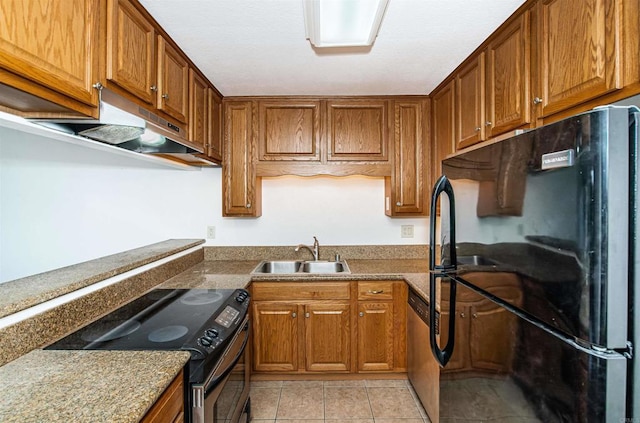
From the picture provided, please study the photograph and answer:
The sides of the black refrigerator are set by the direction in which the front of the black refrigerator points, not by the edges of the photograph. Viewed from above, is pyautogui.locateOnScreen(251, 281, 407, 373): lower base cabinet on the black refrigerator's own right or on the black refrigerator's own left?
on the black refrigerator's own right

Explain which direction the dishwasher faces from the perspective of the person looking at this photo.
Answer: facing to the left of the viewer

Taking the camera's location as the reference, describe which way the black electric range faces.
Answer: facing to the right of the viewer

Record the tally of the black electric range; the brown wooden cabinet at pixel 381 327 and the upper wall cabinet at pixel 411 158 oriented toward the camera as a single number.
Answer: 2

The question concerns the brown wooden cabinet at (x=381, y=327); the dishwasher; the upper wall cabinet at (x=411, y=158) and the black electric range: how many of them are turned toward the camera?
2

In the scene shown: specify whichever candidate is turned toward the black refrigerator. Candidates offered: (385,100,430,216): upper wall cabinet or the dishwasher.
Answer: the upper wall cabinet

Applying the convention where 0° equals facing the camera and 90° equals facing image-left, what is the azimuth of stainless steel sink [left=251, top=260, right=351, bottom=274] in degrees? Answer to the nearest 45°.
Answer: approximately 0°

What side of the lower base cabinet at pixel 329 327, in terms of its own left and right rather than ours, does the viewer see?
front

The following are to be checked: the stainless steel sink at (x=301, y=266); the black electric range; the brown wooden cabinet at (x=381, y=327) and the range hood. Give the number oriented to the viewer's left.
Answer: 0

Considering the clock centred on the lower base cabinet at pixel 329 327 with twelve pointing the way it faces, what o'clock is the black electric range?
The black electric range is roughly at 1 o'clock from the lower base cabinet.

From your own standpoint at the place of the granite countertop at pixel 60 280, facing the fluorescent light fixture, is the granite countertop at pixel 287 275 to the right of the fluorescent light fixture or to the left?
left

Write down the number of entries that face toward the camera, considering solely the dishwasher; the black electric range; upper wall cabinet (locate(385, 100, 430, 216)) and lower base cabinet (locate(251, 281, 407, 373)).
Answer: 2

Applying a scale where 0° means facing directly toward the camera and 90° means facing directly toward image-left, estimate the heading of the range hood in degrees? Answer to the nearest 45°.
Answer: approximately 315°

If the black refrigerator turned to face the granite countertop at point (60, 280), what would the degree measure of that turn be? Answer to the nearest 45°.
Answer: approximately 45° to its right
